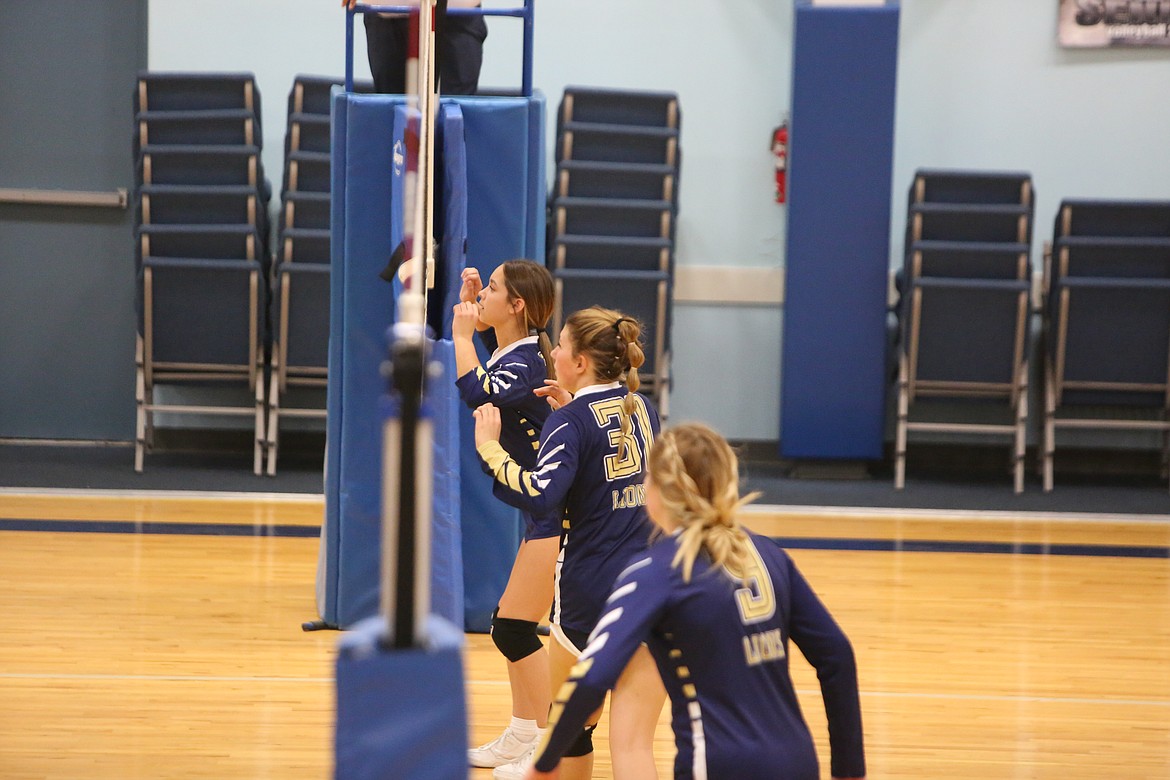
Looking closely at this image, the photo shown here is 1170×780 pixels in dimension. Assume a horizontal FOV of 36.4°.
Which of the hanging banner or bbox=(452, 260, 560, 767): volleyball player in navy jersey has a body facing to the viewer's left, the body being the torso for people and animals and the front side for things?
the volleyball player in navy jersey

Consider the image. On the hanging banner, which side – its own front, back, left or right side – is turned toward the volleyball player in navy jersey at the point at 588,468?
front

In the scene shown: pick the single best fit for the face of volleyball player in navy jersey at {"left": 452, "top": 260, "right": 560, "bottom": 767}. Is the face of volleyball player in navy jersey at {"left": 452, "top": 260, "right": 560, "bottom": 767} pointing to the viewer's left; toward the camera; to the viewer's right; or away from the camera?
to the viewer's left

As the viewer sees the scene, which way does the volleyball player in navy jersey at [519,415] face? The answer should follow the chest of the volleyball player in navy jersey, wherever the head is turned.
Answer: to the viewer's left

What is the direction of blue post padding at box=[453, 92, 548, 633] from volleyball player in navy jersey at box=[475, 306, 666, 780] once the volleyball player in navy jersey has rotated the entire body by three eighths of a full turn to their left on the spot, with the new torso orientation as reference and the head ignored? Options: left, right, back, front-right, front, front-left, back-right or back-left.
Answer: back

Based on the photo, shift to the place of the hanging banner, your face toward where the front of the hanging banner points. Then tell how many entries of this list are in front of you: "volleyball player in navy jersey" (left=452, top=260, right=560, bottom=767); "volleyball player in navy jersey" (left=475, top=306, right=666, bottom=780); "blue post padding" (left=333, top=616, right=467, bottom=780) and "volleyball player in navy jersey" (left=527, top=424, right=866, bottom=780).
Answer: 4

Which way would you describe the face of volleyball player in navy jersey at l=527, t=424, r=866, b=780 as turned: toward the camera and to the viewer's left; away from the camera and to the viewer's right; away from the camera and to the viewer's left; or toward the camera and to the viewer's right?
away from the camera and to the viewer's left

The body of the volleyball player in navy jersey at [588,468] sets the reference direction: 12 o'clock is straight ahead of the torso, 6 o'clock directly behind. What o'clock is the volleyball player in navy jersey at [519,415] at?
the volleyball player in navy jersey at [519,415] is roughly at 1 o'clock from the volleyball player in navy jersey at [588,468].

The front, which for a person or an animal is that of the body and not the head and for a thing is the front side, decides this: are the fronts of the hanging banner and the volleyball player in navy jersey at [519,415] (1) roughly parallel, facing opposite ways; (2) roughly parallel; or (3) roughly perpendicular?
roughly perpendicular

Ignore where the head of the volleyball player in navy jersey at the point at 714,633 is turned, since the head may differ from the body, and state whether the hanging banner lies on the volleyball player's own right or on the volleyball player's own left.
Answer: on the volleyball player's own right

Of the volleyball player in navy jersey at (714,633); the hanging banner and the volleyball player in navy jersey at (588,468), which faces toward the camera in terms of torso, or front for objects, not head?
the hanging banner

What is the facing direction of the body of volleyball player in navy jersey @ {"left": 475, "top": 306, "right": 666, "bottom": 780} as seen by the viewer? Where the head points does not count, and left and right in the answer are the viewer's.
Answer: facing away from the viewer and to the left of the viewer

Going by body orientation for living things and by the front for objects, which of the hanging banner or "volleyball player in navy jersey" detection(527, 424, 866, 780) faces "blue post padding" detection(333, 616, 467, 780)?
the hanging banner

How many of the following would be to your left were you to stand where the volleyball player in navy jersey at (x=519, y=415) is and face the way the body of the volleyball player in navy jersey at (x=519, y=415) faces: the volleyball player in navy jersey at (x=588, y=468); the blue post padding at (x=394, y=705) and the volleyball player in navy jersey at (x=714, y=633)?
3

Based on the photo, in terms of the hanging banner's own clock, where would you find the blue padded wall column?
The blue padded wall column is roughly at 2 o'clock from the hanging banner.

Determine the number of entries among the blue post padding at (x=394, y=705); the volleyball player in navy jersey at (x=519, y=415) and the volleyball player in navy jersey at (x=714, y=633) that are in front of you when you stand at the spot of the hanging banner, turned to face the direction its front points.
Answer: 3
